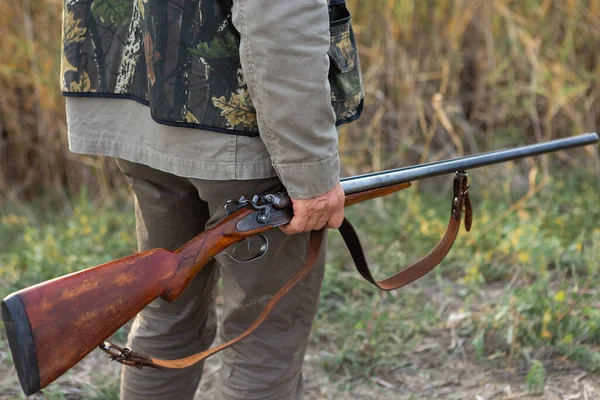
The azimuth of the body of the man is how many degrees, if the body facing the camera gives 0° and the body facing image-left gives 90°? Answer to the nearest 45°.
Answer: approximately 225°

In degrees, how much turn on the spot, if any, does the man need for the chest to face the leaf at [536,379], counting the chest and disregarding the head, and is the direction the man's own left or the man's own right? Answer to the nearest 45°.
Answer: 0° — they already face it
